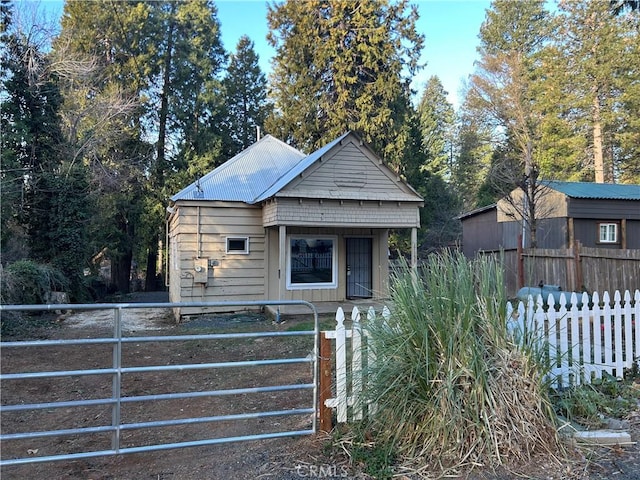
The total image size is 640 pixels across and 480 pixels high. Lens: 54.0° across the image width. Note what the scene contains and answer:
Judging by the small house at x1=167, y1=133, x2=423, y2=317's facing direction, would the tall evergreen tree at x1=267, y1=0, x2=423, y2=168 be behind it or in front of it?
behind

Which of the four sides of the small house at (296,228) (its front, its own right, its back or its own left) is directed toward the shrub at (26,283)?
right

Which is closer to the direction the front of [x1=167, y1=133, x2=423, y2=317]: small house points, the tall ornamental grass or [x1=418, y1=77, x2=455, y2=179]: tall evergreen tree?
the tall ornamental grass

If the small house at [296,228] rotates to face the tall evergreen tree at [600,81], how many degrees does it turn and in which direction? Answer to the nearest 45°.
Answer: approximately 135° to its left

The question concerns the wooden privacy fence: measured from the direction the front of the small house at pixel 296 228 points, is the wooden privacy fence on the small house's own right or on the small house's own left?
on the small house's own left

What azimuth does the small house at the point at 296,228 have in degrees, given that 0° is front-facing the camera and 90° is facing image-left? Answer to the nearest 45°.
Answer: approximately 0°

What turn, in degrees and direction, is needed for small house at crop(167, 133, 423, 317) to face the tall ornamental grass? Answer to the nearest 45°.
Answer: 0° — it already faces it

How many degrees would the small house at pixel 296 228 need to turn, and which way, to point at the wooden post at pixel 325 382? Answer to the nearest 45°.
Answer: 0° — it already faces it

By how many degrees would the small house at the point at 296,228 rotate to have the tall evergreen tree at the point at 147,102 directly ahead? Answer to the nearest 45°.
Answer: approximately 135° to its right
